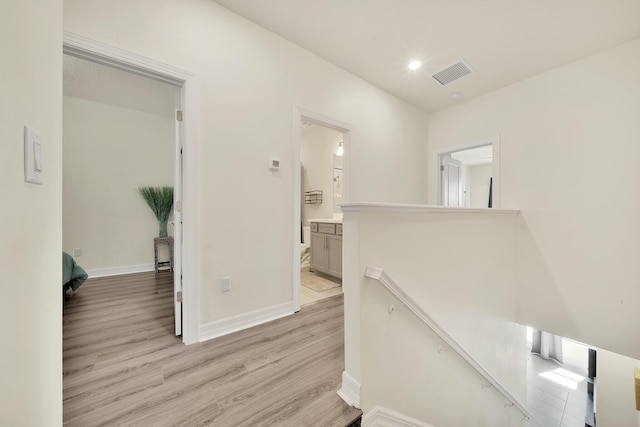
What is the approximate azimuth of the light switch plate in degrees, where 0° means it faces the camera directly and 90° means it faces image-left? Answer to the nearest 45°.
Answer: approximately 315°

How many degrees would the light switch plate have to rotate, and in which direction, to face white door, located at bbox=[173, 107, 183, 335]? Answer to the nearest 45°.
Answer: approximately 90° to its left

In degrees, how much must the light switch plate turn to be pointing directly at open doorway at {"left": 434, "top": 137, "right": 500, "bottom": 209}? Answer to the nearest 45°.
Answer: approximately 45° to its left

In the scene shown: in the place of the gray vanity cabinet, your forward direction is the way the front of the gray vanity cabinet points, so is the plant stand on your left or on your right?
on your right

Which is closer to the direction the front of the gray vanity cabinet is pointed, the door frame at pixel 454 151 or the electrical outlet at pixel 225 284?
the electrical outlet

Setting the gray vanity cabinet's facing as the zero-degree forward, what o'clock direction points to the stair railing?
The stair railing is roughly at 10 o'clock from the gray vanity cabinet.

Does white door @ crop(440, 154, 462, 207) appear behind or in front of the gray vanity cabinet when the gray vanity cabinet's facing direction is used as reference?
behind

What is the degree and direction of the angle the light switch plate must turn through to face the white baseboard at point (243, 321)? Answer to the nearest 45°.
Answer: approximately 90° to its left

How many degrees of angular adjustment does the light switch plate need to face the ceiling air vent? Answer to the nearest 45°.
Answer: approximately 45° to its left

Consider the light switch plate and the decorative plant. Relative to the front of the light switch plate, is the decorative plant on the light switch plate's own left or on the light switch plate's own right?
on the light switch plate's own left

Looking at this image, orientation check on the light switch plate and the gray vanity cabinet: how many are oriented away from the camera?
0

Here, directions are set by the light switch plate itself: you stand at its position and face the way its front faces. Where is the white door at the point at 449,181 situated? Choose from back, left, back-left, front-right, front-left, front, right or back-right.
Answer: front-left

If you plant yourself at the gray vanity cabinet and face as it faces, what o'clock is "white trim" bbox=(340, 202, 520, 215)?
The white trim is roughly at 10 o'clock from the gray vanity cabinet.

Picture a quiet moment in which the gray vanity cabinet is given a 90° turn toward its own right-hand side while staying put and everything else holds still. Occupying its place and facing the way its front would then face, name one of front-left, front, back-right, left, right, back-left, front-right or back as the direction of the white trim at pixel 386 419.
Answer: back-left

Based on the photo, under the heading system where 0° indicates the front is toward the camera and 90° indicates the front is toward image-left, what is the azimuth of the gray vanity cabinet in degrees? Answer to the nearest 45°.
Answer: approximately 45°
